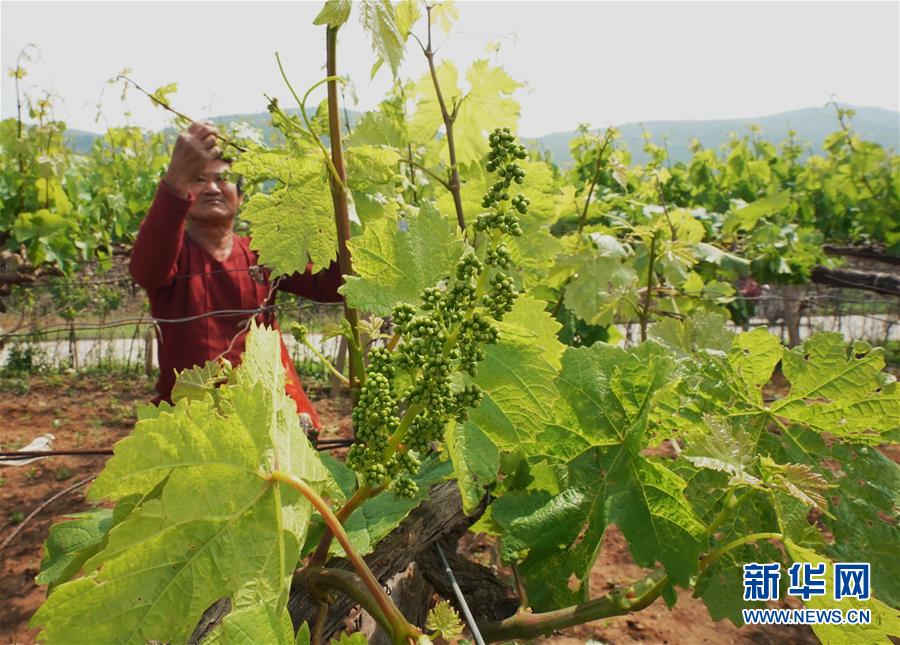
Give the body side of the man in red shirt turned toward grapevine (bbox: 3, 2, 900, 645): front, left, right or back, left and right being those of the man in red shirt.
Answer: front

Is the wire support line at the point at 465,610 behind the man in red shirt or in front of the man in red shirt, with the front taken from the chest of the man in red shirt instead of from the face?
in front

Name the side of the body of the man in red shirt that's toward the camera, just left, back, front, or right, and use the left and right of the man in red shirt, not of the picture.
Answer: front
